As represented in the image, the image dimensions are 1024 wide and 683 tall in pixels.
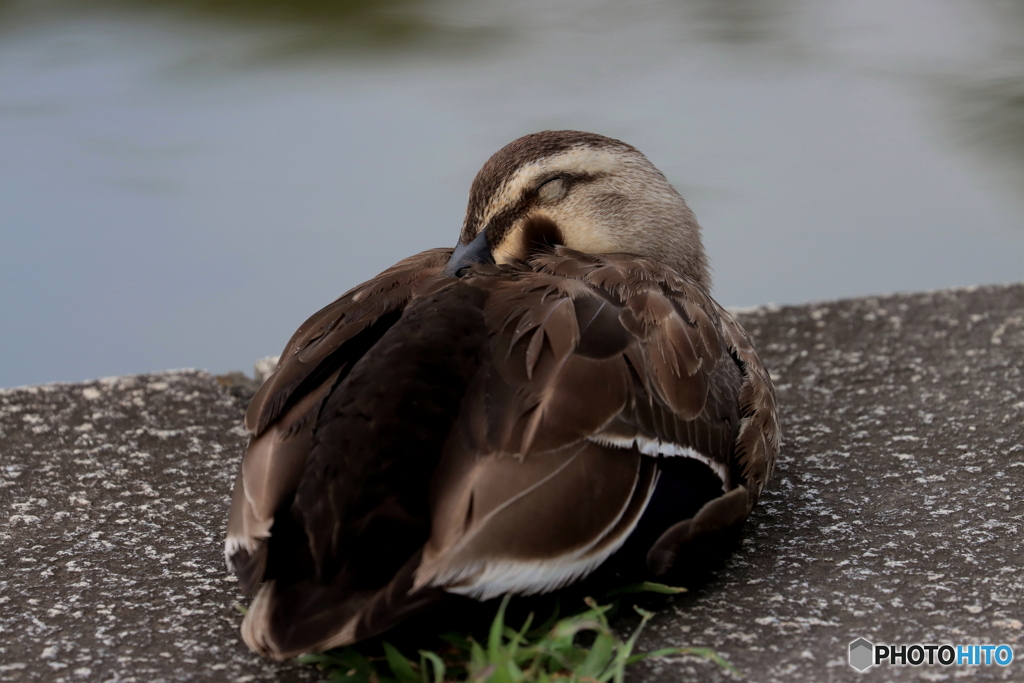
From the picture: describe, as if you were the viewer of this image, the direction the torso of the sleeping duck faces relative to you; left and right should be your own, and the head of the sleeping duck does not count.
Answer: facing away from the viewer and to the right of the viewer
